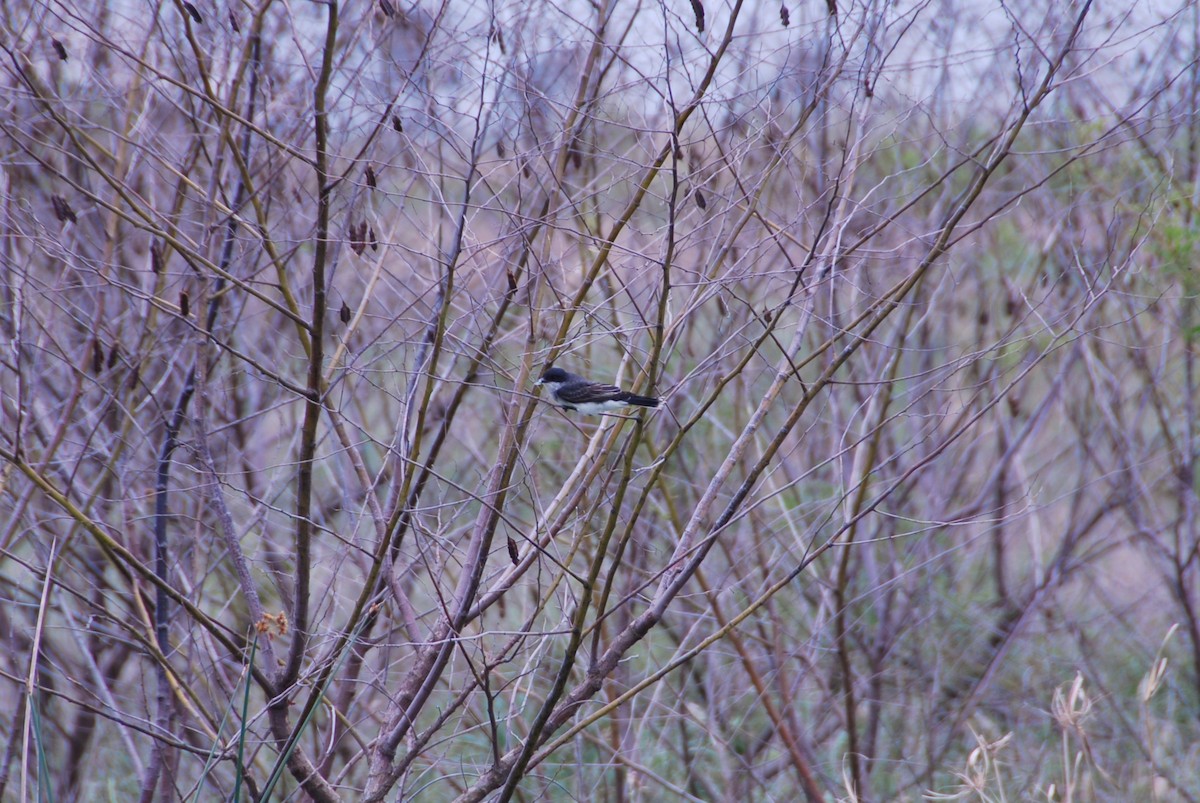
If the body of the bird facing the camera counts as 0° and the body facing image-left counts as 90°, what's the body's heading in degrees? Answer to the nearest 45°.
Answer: approximately 90°
